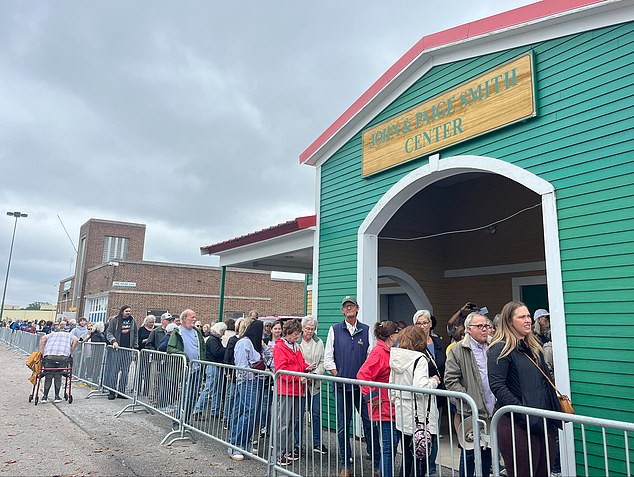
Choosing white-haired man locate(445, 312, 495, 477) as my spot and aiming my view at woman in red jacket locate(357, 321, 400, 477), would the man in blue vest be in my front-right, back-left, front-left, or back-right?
front-right

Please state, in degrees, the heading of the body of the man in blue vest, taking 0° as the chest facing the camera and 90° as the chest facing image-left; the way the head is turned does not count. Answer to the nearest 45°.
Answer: approximately 0°

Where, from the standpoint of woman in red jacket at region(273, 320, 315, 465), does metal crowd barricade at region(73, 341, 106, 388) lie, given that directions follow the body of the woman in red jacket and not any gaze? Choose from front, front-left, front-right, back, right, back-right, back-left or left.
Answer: back

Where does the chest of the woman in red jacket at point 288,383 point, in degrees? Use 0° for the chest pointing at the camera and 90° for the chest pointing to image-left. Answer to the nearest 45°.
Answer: approximately 315°

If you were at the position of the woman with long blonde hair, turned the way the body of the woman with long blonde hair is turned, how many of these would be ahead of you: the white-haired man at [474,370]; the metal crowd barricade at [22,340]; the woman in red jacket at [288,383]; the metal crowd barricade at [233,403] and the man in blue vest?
0

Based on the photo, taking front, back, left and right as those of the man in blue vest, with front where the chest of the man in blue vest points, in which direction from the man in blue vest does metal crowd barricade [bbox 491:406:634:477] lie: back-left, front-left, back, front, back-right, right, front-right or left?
front-left

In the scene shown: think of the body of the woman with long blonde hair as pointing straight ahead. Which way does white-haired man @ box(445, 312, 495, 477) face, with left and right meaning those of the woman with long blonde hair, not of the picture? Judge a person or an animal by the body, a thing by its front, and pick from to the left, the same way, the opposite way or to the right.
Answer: the same way

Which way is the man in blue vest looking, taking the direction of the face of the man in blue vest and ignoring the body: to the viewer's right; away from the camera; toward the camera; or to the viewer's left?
toward the camera

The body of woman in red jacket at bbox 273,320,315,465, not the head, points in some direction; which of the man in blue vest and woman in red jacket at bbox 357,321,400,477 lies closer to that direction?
the woman in red jacket

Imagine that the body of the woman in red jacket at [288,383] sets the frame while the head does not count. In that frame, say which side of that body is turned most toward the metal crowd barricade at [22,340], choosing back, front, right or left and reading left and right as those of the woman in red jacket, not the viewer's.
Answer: back

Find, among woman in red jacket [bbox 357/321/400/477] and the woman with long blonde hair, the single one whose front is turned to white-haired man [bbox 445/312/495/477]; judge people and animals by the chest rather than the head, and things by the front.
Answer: the woman in red jacket

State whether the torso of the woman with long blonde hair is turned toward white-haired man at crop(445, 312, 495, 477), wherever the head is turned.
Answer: no
